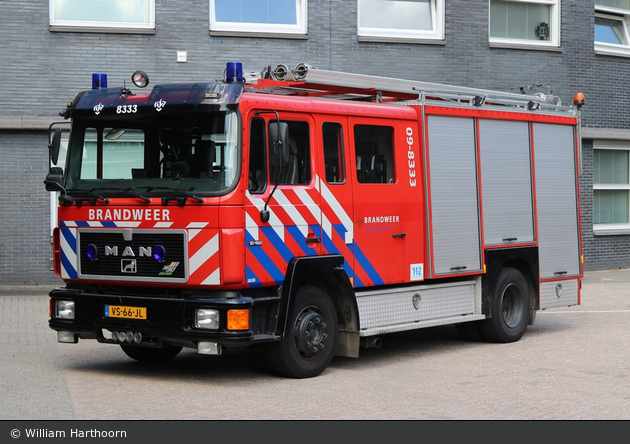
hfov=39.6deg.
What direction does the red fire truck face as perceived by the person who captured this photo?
facing the viewer and to the left of the viewer
